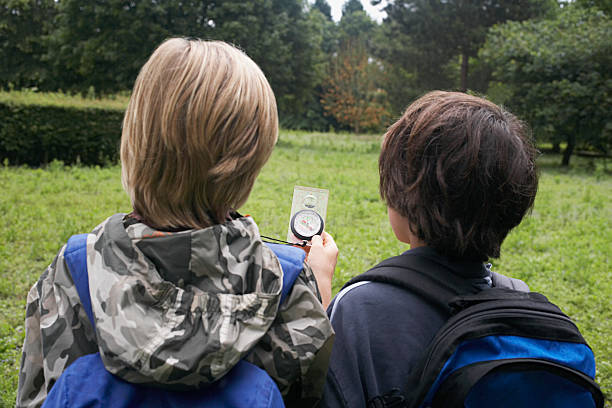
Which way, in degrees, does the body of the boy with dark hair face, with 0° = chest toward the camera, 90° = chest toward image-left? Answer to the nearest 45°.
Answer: approximately 135°

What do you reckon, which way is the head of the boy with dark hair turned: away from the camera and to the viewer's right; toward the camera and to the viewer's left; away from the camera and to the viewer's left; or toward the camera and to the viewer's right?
away from the camera and to the viewer's left

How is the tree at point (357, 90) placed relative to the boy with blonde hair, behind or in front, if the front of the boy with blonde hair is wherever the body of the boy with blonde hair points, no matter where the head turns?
in front

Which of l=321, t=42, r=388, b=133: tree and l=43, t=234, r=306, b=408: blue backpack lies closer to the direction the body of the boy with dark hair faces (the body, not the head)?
the tree

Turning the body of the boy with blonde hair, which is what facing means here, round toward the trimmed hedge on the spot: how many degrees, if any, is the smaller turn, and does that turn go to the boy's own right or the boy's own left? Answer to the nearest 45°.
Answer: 0° — they already face it

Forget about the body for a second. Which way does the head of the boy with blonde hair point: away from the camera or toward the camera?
away from the camera

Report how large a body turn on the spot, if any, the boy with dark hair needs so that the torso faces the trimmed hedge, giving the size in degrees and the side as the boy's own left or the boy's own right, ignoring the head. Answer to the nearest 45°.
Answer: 0° — they already face it

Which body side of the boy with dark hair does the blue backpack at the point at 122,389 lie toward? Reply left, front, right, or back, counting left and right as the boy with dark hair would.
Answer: left

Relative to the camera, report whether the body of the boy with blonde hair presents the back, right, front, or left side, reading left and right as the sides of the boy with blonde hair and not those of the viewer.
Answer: back

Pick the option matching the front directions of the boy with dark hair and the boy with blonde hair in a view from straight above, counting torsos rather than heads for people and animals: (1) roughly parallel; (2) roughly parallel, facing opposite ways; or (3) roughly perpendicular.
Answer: roughly parallel

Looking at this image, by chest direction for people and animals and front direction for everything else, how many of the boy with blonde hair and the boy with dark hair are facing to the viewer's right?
0
